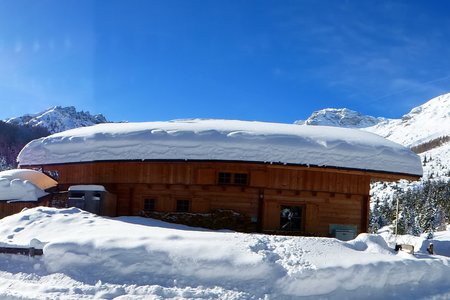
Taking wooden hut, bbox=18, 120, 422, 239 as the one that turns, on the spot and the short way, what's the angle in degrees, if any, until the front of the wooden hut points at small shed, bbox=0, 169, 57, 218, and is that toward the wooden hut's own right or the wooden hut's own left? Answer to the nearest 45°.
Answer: approximately 90° to the wooden hut's own right

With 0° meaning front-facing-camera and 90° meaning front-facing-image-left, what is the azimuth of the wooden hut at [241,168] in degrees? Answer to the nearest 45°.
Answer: approximately 0°
